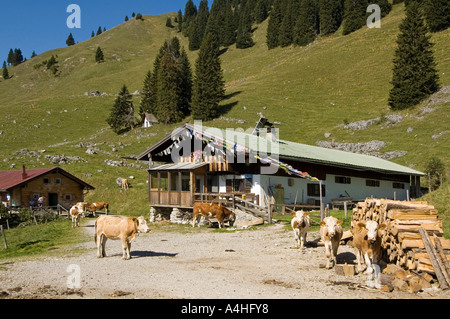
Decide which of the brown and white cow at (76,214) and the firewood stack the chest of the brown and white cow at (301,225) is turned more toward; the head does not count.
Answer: the firewood stack

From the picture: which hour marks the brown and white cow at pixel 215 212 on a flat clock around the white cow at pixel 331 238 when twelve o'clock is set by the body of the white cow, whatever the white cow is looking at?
The brown and white cow is roughly at 5 o'clock from the white cow.

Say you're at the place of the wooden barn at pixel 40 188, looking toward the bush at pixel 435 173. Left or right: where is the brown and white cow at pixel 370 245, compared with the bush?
right

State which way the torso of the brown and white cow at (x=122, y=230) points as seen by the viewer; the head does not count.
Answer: to the viewer's right

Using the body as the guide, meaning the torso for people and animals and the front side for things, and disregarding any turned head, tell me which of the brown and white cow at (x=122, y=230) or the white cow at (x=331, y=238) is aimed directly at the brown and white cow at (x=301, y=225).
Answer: the brown and white cow at (x=122, y=230)

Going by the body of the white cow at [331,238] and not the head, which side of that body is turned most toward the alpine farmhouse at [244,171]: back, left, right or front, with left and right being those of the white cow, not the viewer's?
back

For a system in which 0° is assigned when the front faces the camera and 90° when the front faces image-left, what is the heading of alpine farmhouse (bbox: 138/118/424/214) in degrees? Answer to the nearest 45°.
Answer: approximately 45°
